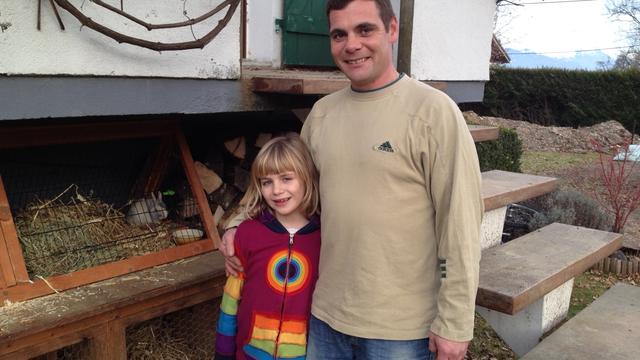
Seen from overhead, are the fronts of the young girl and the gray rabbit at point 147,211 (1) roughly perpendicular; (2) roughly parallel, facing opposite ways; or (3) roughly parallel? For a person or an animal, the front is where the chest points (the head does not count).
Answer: roughly perpendicular

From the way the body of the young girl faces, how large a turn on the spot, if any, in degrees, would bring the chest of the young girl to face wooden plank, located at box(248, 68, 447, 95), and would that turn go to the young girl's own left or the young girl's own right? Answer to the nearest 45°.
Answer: approximately 180°

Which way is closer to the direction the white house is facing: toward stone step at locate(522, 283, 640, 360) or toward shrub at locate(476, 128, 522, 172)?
the stone step

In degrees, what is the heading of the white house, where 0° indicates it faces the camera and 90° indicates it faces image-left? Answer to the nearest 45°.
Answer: approximately 315°

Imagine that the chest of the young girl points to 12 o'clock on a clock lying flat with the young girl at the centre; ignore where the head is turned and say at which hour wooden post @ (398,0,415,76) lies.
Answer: The wooden post is roughly at 7 o'clock from the young girl.

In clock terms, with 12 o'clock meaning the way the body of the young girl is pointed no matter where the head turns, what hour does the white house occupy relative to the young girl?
The white house is roughly at 5 o'clock from the young girl.

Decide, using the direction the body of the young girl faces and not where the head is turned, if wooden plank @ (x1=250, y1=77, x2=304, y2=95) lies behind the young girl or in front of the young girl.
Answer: behind

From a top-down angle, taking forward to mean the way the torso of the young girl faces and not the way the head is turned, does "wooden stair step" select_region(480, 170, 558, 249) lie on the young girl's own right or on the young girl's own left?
on the young girl's own left

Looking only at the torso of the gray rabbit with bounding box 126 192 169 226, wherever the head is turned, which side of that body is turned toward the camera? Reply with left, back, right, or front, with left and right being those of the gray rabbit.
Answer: right

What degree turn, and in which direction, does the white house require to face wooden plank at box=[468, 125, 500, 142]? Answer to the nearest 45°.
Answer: approximately 45° to its left

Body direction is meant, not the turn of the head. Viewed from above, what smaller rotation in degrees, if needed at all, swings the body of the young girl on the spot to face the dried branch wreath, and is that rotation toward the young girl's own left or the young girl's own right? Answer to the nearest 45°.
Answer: approximately 135° to the young girl's own right
